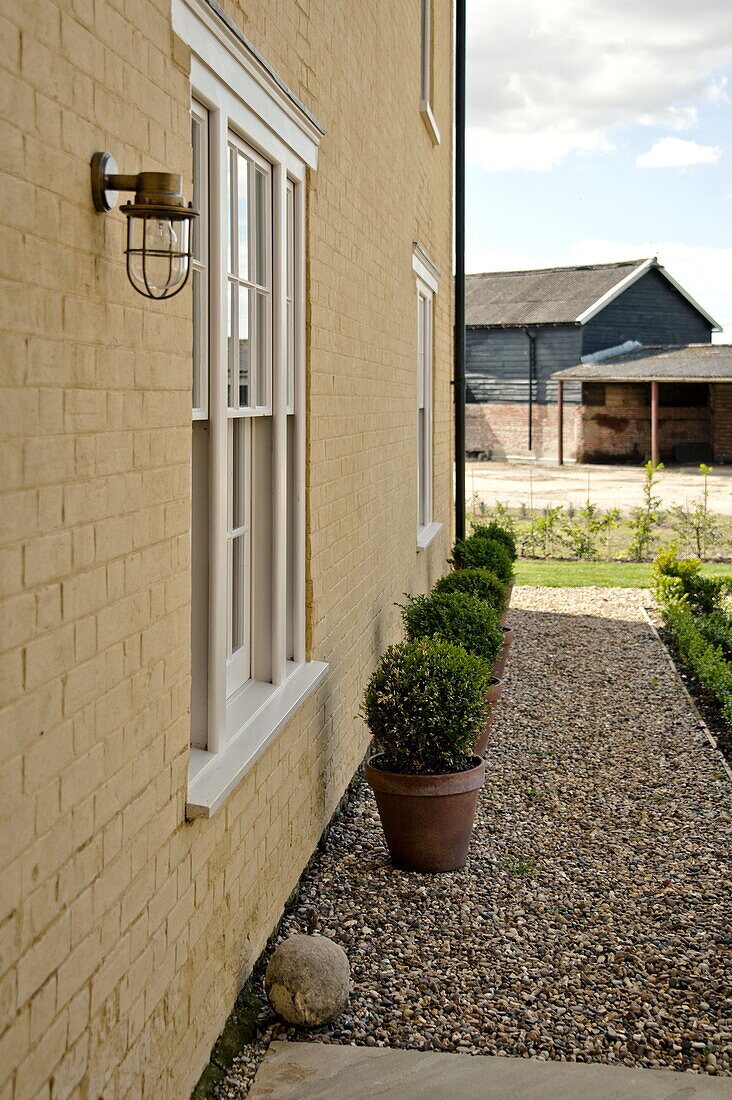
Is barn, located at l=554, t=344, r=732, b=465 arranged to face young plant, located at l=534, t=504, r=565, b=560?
yes

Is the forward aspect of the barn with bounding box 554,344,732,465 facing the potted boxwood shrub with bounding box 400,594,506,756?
yes

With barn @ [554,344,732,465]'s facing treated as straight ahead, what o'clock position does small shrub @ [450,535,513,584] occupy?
The small shrub is roughly at 12 o'clock from the barn.

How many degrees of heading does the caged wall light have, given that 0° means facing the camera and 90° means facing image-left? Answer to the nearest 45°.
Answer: approximately 270°

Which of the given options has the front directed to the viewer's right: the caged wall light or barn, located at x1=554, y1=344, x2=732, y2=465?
the caged wall light

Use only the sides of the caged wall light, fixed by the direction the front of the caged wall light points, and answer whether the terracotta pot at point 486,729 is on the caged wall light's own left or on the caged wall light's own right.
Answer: on the caged wall light's own left

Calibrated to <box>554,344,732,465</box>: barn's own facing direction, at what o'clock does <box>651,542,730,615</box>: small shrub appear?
The small shrub is roughly at 12 o'clock from the barn.

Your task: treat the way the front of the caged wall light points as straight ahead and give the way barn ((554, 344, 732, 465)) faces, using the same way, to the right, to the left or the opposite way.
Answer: to the right

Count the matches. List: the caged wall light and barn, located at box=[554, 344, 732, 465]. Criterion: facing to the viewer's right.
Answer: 1

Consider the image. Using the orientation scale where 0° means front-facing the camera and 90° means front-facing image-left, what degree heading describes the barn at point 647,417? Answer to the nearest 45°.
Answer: approximately 0°

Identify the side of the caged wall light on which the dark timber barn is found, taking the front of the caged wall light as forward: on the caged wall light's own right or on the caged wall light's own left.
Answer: on the caged wall light's own left

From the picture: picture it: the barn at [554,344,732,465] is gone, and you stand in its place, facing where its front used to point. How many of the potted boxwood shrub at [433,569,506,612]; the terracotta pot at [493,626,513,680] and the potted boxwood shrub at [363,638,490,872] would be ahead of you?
3
